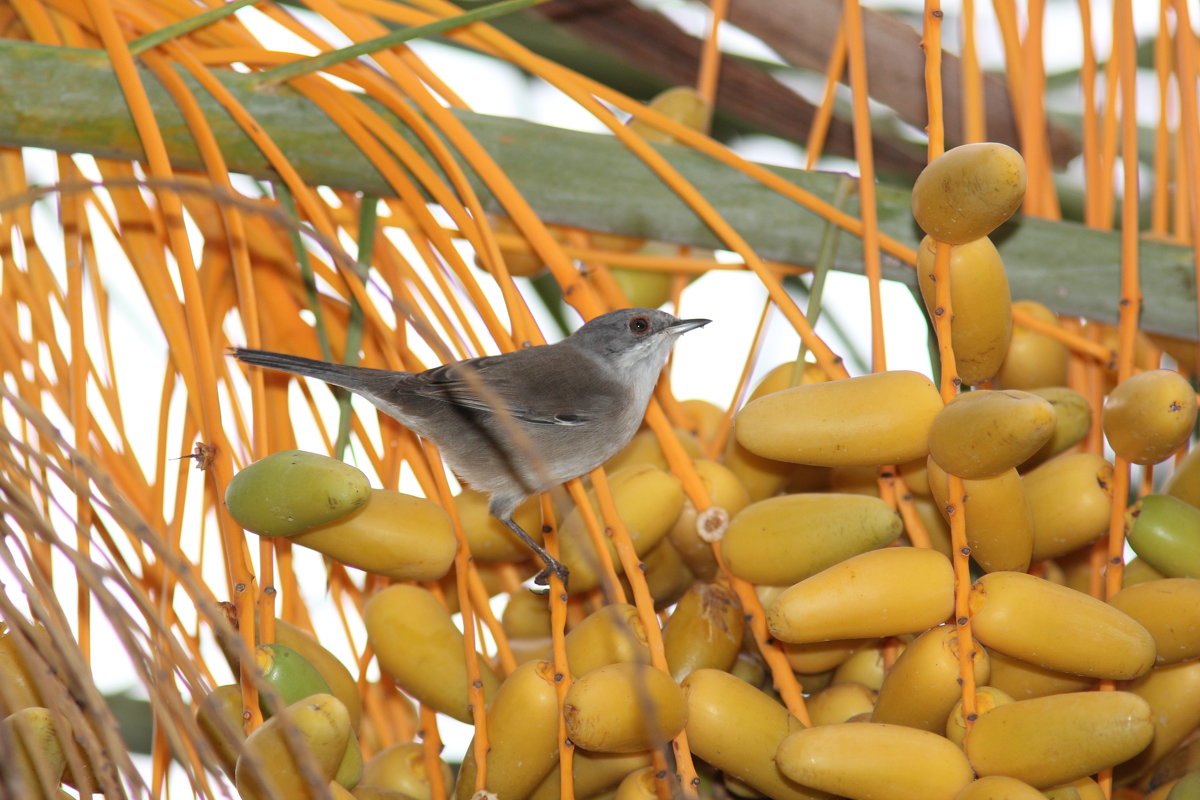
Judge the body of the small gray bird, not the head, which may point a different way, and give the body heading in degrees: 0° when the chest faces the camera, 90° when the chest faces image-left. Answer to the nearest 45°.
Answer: approximately 270°

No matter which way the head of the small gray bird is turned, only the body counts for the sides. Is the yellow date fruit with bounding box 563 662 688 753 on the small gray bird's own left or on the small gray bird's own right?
on the small gray bird's own right

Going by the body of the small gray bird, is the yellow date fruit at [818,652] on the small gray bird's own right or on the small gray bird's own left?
on the small gray bird's own right

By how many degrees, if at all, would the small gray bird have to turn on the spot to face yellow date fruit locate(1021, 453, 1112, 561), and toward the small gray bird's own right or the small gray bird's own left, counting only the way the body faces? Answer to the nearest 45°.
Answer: approximately 45° to the small gray bird's own right
